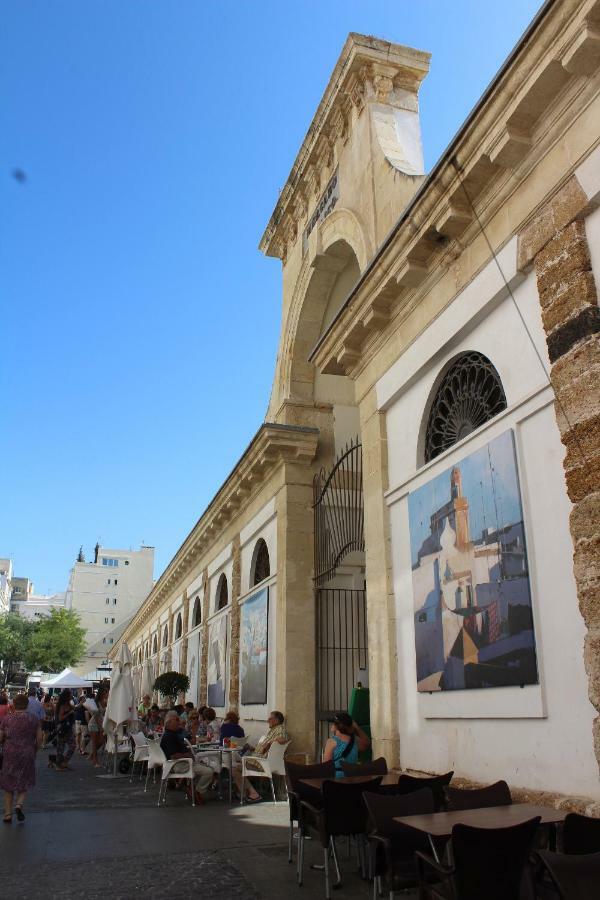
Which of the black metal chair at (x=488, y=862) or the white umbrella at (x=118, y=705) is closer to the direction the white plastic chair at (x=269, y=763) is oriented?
the white umbrella

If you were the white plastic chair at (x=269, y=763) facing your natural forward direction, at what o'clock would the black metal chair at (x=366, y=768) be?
The black metal chair is roughly at 7 o'clock from the white plastic chair.

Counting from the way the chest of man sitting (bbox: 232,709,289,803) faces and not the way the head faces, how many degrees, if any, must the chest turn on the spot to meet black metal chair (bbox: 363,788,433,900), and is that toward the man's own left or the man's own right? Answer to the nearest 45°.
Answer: approximately 90° to the man's own left

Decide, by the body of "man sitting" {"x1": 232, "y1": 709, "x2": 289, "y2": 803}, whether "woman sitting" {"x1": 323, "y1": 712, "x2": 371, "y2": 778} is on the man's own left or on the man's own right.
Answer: on the man's own left

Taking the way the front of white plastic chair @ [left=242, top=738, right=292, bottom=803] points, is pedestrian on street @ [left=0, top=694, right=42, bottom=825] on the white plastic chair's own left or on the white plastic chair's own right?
on the white plastic chair's own left

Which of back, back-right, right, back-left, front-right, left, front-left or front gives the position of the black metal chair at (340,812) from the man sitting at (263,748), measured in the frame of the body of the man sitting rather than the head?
left

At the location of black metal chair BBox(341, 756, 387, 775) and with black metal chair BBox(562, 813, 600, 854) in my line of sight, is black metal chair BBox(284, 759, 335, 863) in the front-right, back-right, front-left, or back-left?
front-right

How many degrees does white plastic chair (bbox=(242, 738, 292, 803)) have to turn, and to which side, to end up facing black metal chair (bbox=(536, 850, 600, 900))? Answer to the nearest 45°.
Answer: approximately 135° to its left

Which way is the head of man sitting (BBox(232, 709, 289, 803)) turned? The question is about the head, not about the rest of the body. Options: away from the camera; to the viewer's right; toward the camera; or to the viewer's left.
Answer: to the viewer's left

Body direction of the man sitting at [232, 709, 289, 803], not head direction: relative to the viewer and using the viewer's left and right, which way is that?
facing to the left of the viewer

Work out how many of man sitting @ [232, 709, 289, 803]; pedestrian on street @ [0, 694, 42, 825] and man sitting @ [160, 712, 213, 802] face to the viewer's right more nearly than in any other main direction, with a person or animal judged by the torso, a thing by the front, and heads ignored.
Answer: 1

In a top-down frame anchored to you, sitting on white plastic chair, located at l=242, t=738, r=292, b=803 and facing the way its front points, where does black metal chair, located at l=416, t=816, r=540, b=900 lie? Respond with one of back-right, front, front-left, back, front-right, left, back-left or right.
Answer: back-left

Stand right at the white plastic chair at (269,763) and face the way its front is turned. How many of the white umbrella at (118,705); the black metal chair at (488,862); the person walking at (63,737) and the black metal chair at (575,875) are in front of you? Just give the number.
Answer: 2

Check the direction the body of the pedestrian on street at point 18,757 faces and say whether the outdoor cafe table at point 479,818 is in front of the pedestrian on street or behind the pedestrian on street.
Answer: behind

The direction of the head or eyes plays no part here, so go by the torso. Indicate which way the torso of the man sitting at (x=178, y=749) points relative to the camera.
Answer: to the viewer's right

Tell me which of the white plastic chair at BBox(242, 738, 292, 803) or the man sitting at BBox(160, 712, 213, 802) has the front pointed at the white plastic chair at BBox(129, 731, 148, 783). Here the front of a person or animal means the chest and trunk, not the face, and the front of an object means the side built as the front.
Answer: the white plastic chair at BBox(242, 738, 292, 803)

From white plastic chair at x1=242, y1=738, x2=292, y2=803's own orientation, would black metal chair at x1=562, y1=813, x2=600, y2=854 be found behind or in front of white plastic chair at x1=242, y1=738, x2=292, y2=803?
behind

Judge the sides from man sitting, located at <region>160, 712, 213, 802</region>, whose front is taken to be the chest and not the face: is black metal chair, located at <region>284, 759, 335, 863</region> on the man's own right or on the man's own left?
on the man's own right
